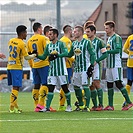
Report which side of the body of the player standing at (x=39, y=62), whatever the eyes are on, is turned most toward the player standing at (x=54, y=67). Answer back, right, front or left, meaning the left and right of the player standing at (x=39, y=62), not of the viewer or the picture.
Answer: right

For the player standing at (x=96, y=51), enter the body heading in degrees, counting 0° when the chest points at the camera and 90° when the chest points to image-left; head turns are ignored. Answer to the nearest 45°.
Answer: approximately 45°

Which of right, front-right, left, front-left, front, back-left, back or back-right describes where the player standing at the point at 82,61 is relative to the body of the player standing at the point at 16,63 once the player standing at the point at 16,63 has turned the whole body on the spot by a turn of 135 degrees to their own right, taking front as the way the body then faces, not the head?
left

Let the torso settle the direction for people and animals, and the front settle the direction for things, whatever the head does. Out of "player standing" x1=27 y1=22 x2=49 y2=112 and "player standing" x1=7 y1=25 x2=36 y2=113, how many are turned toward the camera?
0

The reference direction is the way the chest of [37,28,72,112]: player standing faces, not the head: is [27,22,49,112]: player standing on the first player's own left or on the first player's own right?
on the first player's own right

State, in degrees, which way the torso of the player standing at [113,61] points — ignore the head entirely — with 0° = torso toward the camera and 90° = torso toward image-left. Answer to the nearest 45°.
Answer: approximately 45°

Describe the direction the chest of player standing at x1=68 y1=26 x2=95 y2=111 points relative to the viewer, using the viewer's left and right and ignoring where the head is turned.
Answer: facing the viewer and to the left of the viewer

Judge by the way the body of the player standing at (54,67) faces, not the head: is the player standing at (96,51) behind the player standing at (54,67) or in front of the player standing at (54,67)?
behind

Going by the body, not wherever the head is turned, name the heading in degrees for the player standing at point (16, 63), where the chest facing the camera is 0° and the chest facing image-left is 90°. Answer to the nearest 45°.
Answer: approximately 225°

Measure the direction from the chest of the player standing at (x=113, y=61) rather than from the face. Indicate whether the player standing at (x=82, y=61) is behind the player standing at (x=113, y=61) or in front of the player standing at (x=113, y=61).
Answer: in front

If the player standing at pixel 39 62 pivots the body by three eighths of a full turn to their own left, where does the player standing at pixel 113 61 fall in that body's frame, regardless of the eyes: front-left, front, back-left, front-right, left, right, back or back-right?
back
